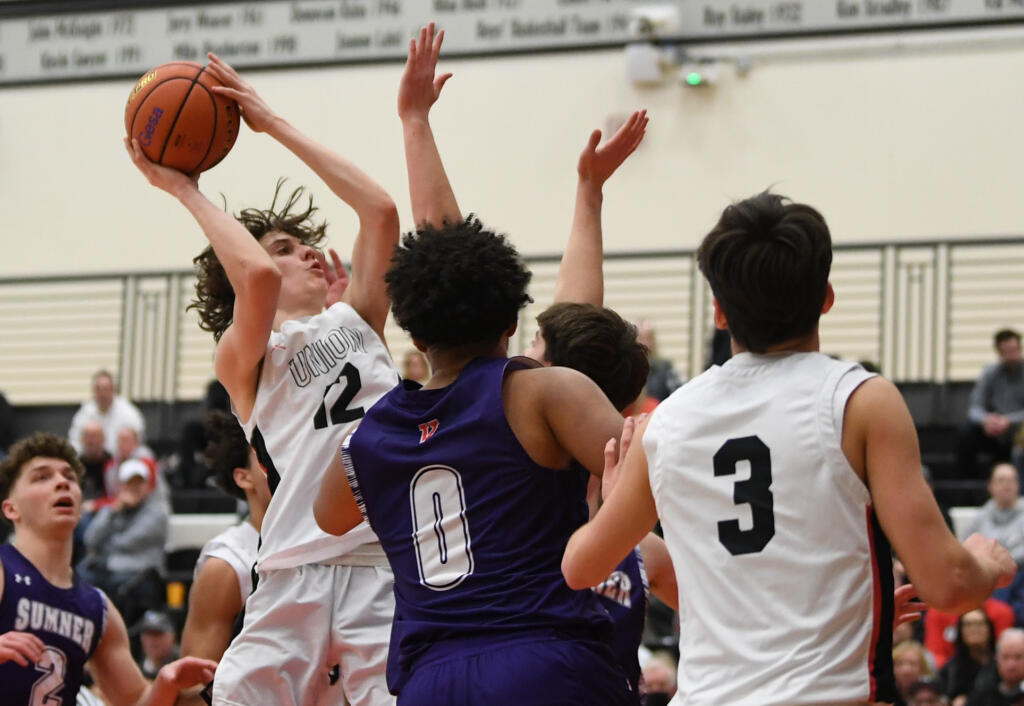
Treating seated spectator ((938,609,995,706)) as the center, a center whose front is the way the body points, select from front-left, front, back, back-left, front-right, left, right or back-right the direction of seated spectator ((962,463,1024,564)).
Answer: back

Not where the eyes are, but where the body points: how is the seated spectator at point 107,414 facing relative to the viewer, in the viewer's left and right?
facing the viewer

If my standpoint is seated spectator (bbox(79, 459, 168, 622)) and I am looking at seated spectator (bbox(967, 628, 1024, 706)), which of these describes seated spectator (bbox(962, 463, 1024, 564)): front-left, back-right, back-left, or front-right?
front-left

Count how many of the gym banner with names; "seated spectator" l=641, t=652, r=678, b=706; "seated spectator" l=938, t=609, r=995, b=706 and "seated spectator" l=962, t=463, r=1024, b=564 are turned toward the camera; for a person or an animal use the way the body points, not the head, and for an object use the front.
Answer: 4

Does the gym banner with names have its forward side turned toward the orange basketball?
yes

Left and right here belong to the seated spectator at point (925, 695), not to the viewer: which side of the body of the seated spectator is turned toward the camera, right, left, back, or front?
front

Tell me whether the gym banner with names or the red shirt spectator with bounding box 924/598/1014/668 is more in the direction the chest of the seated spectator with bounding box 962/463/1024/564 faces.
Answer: the red shirt spectator

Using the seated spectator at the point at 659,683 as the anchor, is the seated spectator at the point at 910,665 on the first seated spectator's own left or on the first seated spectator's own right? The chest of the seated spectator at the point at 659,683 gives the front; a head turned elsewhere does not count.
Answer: on the first seated spectator's own left

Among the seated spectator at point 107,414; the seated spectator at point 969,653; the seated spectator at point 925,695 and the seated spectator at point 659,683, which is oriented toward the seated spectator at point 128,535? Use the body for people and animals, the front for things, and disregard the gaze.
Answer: the seated spectator at point 107,414

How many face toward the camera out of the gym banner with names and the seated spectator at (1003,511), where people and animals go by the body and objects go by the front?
2

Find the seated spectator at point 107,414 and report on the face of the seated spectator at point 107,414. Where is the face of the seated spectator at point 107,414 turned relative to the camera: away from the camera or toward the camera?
toward the camera

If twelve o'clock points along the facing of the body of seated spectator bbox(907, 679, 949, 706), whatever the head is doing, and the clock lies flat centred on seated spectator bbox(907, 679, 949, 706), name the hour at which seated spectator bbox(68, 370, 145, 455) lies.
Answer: seated spectator bbox(68, 370, 145, 455) is roughly at 4 o'clock from seated spectator bbox(907, 679, 949, 706).

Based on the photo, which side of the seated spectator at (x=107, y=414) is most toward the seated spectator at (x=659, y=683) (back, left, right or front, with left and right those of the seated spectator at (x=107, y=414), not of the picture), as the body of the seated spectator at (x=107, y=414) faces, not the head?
front

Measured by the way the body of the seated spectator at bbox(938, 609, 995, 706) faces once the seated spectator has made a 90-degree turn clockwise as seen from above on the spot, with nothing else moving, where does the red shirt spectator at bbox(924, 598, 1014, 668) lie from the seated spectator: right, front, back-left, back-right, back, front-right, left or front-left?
right

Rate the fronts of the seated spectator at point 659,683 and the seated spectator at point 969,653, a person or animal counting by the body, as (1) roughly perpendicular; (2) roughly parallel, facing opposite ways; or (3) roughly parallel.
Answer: roughly parallel
